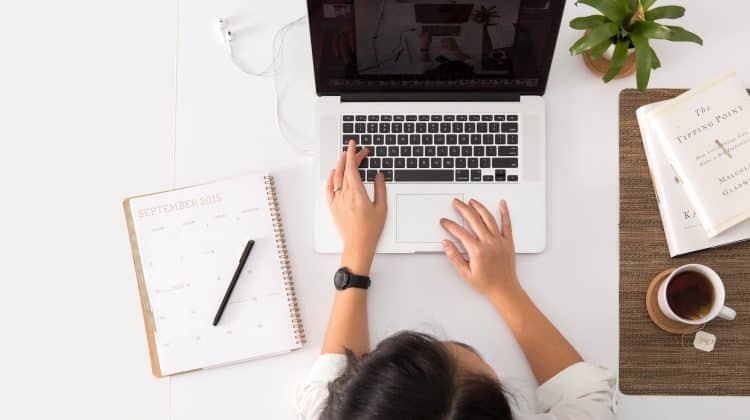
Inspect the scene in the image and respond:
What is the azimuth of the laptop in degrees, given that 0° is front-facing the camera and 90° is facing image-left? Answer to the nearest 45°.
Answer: approximately 0°

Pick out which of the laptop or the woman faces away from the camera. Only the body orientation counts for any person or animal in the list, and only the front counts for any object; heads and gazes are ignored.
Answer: the woman

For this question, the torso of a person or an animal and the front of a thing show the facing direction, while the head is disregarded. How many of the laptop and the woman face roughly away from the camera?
1

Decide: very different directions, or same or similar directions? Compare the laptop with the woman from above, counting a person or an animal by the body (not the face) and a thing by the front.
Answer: very different directions

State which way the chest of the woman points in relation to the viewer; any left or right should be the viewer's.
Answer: facing away from the viewer

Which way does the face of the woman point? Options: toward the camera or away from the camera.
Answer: away from the camera
